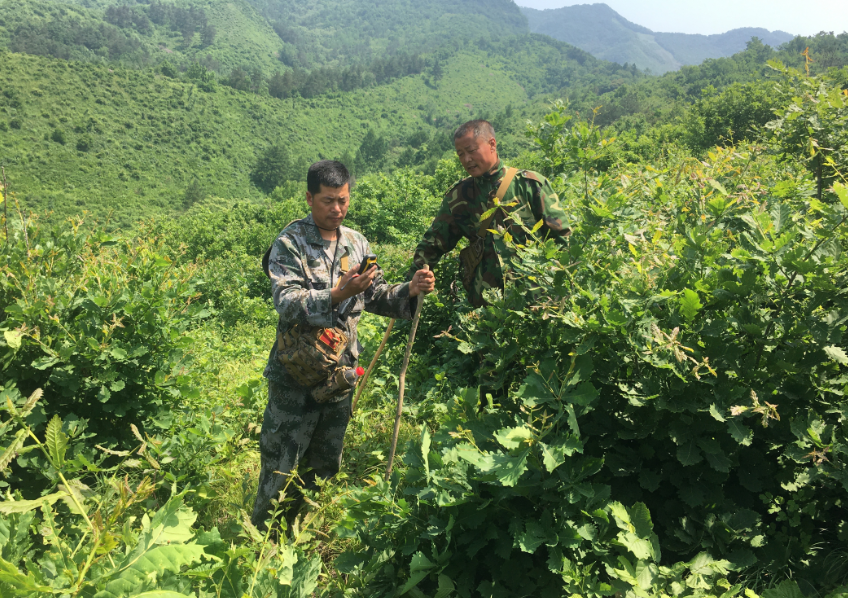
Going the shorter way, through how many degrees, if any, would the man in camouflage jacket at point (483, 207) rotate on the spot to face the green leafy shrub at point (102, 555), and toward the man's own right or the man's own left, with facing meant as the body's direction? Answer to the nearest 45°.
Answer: approximately 45° to the man's own left

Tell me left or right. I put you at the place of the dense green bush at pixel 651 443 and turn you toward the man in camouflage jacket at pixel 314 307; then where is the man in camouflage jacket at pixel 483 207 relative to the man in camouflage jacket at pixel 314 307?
right

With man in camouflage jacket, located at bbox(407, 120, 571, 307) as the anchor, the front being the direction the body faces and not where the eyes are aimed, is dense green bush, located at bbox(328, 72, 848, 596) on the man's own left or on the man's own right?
on the man's own left

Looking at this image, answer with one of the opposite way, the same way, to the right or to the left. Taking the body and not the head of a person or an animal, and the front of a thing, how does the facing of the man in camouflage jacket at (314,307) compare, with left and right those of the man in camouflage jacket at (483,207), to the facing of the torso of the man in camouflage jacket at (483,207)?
to the left

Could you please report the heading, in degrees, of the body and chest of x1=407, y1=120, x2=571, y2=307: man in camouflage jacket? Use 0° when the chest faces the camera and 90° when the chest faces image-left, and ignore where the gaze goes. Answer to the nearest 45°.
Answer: approximately 45°

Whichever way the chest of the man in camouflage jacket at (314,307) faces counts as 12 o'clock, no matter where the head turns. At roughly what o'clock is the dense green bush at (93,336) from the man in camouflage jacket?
The dense green bush is roughly at 5 o'clock from the man in camouflage jacket.

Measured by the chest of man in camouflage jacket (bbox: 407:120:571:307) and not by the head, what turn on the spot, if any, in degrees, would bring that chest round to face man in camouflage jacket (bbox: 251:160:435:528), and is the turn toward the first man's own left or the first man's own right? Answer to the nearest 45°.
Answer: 0° — they already face them

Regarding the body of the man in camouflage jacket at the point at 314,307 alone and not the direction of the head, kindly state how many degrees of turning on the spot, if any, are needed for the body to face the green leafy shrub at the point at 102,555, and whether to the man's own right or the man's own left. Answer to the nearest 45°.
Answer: approximately 45° to the man's own right

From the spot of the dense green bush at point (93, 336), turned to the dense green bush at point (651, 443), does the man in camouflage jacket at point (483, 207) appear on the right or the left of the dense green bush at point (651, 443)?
left

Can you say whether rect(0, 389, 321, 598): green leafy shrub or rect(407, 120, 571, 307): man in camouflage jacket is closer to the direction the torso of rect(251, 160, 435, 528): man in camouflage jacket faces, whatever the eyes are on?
the green leafy shrub
